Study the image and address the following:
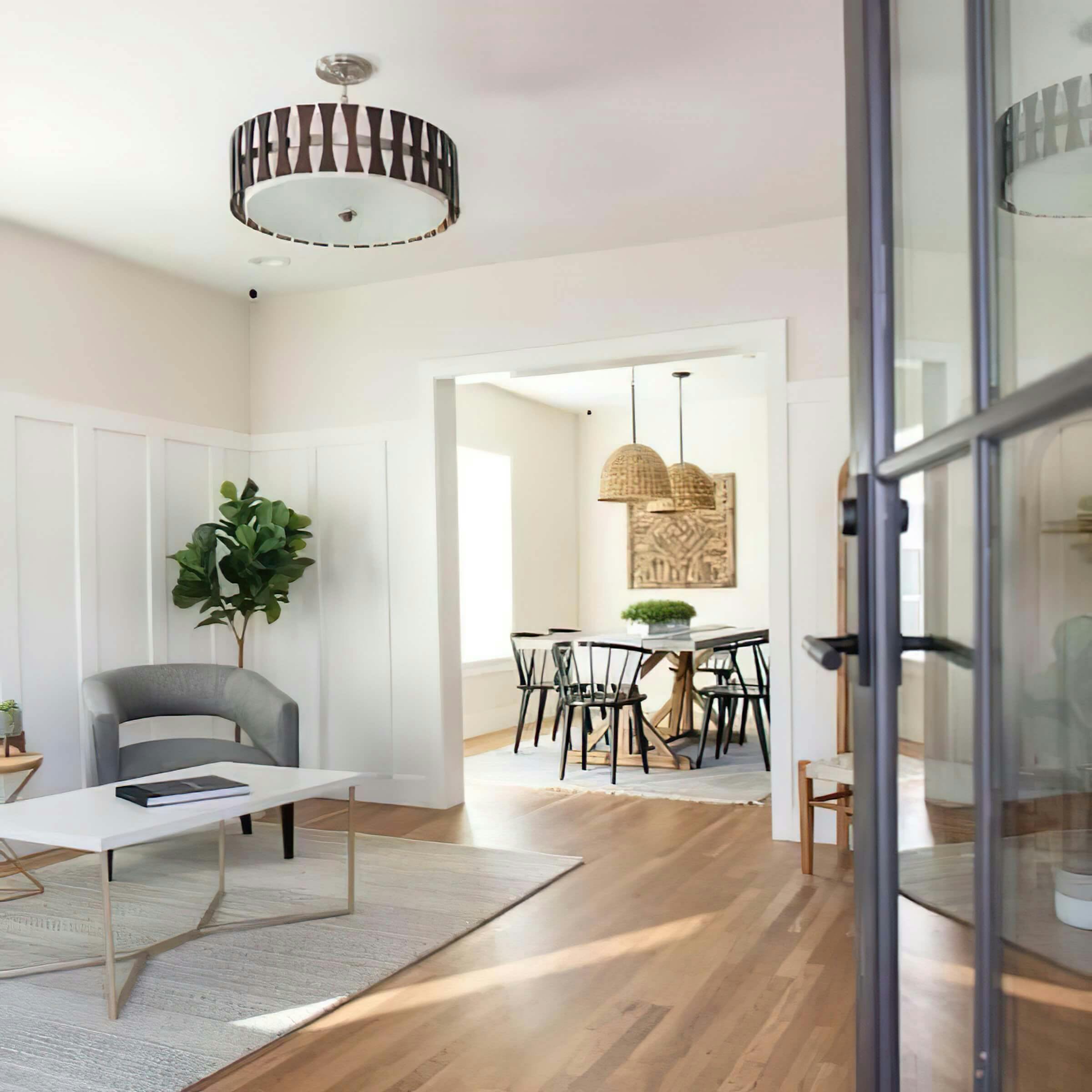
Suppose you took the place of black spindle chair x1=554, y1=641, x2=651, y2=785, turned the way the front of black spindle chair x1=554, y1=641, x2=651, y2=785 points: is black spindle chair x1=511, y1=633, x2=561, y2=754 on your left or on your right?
on your left

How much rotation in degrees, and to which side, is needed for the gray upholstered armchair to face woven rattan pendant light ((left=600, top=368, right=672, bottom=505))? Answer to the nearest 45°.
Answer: approximately 135° to its left

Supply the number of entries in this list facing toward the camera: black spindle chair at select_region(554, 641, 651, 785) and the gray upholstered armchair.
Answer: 1

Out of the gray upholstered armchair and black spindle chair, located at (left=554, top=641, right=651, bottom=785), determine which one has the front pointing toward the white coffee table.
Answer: the gray upholstered armchair

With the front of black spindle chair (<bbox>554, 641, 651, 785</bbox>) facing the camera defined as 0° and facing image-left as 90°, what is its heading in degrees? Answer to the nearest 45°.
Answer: approximately 225°

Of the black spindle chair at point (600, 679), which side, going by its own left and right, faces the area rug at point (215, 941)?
back

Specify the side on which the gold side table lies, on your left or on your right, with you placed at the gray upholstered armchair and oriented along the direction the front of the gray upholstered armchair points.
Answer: on your right

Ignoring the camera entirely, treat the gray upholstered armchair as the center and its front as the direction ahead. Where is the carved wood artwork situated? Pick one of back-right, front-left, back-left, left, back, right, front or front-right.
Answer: back-left

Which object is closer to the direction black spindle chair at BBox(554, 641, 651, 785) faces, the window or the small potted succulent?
the window

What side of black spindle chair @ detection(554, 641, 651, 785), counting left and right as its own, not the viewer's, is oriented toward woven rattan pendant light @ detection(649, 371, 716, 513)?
front

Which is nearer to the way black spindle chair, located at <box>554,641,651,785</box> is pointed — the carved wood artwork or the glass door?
the carved wood artwork

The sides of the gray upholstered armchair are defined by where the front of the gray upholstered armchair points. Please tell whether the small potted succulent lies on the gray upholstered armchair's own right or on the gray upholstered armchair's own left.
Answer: on the gray upholstered armchair's own right

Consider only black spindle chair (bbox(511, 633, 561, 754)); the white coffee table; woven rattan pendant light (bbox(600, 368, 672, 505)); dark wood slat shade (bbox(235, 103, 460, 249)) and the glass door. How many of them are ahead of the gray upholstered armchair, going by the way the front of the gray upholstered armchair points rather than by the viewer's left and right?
3

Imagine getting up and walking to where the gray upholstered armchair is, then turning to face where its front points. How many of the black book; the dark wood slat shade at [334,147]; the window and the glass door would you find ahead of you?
3

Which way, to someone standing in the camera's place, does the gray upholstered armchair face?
facing the viewer
